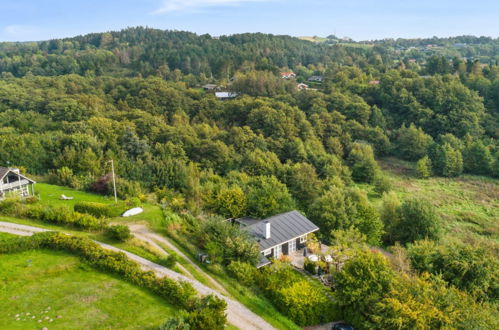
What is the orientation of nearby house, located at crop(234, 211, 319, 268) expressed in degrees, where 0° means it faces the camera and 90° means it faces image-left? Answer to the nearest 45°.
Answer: approximately 315°

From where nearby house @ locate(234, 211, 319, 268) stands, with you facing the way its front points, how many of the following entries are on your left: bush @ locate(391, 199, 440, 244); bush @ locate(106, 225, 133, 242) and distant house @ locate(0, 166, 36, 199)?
1

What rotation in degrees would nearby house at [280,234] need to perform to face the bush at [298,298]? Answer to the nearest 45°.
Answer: approximately 45° to its right

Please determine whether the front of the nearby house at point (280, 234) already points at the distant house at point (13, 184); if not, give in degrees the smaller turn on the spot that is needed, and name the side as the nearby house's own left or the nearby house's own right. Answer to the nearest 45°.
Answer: approximately 135° to the nearby house's own right

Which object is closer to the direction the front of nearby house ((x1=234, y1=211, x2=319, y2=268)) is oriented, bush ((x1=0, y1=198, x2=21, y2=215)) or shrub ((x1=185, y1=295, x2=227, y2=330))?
the shrub

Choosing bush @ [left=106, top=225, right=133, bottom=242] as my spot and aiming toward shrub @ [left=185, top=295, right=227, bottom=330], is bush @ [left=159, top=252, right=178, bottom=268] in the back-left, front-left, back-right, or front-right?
front-left

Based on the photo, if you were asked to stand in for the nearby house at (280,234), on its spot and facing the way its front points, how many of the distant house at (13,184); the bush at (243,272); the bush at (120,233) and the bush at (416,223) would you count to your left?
1

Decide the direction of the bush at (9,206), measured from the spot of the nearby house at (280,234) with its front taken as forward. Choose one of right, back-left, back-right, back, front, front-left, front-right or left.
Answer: back-right

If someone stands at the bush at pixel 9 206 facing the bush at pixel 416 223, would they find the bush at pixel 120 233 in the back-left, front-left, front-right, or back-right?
front-right

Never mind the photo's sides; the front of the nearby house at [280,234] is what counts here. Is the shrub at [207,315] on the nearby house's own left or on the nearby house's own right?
on the nearby house's own right

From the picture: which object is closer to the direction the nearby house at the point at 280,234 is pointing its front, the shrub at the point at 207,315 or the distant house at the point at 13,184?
the shrub

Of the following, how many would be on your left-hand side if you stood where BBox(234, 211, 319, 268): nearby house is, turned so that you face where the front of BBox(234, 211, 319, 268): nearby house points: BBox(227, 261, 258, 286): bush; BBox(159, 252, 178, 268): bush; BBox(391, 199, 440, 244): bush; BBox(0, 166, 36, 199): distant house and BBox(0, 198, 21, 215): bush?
1

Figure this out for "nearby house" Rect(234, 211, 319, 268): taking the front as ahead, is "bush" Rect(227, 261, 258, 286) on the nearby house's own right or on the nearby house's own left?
on the nearby house's own right

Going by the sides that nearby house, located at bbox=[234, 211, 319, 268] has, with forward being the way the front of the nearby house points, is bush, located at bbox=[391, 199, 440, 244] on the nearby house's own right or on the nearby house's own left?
on the nearby house's own left

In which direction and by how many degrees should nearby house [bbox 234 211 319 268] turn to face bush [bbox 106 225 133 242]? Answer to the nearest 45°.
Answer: approximately 135° to its right
